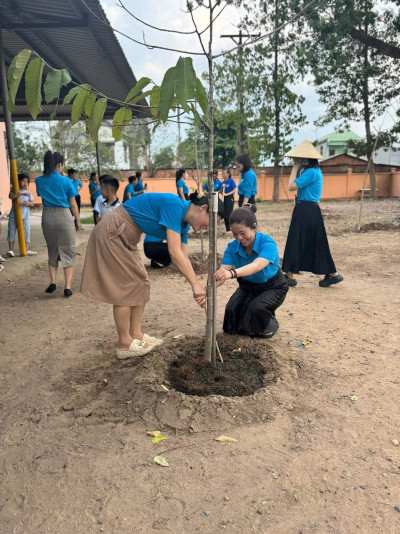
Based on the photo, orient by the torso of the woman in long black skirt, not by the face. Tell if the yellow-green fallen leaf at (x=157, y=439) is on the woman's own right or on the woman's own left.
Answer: on the woman's own left

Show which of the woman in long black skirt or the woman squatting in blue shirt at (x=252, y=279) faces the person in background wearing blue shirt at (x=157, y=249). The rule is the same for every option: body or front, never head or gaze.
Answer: the woman in long black skirt

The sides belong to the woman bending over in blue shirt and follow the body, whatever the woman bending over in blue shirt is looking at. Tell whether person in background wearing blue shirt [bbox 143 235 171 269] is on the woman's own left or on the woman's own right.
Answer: on the woman's own left

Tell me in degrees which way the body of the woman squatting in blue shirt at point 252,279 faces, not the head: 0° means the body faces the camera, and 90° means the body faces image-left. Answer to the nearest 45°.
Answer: approximately 45°

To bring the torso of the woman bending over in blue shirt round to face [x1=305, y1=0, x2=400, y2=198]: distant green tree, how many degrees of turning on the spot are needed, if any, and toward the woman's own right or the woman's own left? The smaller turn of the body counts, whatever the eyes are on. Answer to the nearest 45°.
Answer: approximately 45° to the woman's own left

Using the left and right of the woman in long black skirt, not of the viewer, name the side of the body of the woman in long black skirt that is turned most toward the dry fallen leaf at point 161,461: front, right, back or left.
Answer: left

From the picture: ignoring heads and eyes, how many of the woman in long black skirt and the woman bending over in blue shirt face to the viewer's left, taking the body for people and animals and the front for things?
1

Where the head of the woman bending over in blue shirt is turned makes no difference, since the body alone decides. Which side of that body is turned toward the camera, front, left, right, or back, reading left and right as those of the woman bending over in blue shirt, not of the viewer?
right

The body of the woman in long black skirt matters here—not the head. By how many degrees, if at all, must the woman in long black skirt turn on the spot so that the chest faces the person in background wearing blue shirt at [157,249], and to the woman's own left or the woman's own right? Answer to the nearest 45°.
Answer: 0° — they already face them

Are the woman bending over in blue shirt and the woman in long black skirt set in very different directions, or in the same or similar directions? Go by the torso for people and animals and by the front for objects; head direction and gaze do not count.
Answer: very different directions

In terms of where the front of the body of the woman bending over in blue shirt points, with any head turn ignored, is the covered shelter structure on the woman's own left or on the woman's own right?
on the woman's own left

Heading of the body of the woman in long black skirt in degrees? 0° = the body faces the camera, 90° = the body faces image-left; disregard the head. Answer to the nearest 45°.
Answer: approximately 90°

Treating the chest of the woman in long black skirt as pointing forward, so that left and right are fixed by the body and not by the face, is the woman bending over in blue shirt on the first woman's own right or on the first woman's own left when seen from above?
on the first woman's own left
